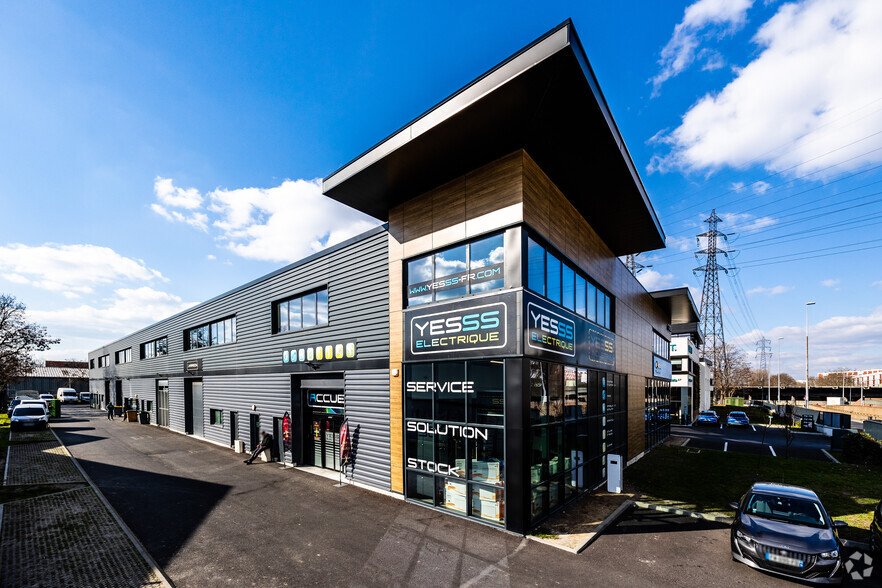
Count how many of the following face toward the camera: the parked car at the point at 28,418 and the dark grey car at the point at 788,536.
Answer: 2

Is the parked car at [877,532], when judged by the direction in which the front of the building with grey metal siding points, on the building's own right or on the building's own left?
on the building's own left

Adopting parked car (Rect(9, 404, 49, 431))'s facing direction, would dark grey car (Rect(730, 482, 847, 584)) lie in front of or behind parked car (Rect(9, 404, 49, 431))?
in front

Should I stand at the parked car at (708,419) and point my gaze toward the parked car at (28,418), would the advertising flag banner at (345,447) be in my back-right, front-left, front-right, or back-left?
front-left

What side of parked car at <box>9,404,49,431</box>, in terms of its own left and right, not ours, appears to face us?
front

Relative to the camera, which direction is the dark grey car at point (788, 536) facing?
toward the camera

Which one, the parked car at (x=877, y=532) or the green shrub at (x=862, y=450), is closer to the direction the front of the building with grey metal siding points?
the parked car

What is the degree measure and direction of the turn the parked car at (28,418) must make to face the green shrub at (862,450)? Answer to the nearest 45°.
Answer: approximately 45° to its left
